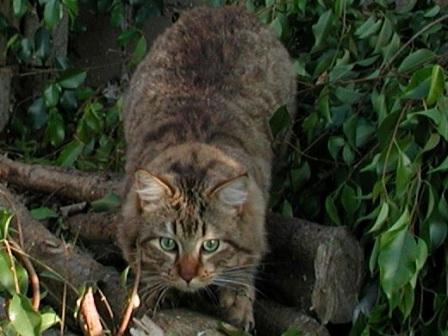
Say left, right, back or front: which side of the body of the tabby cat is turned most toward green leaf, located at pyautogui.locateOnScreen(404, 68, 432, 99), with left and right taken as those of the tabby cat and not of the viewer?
left

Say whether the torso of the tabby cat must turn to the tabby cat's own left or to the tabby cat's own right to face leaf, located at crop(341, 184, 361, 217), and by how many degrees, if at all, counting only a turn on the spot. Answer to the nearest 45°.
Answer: approximately 90° to the tabby cat's own left

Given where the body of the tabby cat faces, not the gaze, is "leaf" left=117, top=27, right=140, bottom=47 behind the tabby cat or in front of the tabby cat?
behind

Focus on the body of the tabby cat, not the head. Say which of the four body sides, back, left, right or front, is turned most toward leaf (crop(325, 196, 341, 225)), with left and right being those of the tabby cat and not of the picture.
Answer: left

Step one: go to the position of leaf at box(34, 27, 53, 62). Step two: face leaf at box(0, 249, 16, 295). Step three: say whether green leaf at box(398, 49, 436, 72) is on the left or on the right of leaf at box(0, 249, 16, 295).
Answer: left

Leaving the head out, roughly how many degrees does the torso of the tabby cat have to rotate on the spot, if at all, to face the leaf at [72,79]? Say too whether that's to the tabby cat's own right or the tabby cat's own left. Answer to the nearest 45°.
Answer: approximately 135° to the tabby cat's own right

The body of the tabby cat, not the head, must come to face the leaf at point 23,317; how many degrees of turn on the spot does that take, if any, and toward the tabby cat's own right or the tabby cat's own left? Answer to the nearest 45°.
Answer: approximately 45° to the tabby cat's own right

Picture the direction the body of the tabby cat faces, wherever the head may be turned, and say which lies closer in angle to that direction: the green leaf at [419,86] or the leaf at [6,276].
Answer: the leaf

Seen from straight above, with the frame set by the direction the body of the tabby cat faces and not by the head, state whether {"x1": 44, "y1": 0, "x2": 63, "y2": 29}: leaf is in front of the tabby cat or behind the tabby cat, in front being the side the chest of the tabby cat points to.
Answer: behind

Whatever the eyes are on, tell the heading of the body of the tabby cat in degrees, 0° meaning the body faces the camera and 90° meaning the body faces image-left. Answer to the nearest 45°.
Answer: approximately 0°

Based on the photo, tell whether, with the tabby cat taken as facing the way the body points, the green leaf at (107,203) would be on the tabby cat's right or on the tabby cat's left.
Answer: on the tabby cat's right
